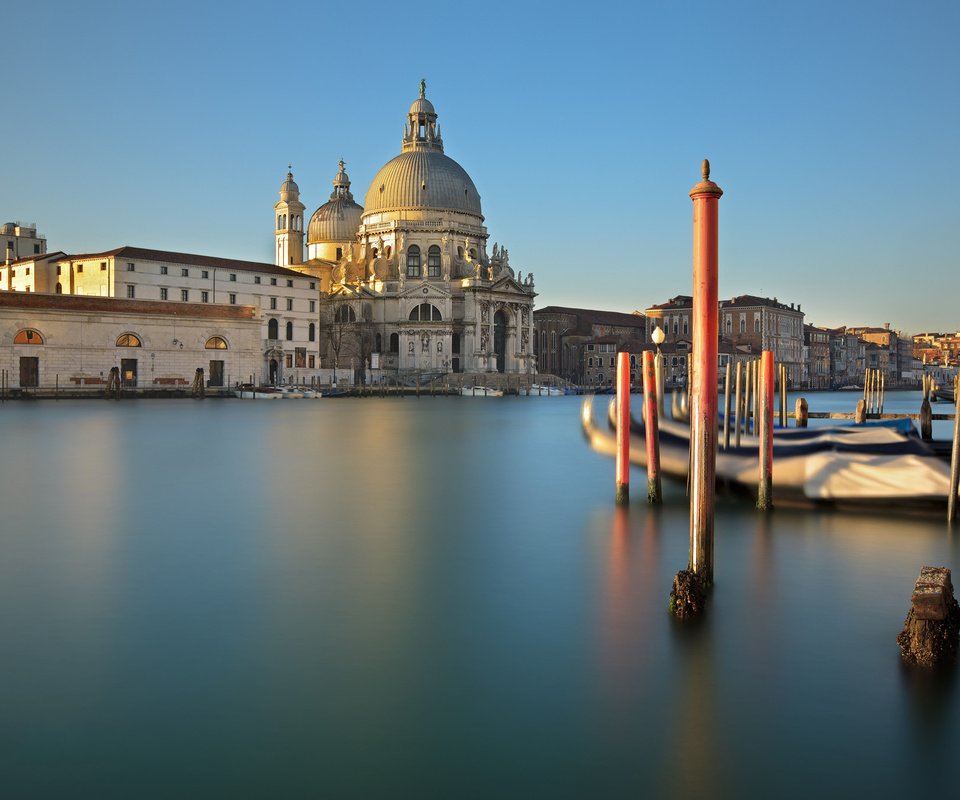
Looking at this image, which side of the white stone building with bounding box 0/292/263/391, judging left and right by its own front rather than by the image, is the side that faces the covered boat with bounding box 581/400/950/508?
front

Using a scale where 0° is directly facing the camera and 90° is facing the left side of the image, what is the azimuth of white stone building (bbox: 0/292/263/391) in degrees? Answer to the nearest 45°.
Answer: approximately 0°

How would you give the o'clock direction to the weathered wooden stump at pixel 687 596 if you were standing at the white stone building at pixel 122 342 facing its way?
The weathered wooden stump is roughly at 12 o'clock from the white stone building.

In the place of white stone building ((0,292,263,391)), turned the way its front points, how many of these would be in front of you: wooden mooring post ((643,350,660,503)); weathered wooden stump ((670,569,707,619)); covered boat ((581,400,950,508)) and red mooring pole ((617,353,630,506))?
4

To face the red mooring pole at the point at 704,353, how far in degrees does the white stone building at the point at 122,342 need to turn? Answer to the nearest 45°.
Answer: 0° — it already faces it

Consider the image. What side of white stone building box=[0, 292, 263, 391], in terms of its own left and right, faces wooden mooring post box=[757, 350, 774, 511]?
front

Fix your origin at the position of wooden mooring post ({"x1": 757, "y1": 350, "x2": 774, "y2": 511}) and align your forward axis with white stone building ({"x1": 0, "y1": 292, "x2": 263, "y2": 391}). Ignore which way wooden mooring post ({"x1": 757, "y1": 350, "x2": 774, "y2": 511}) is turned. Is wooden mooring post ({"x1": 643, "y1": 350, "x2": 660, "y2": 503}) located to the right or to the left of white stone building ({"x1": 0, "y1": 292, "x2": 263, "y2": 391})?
left

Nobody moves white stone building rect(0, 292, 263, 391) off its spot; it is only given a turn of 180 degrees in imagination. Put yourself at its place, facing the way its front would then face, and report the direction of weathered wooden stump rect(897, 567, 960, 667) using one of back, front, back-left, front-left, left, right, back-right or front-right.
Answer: back

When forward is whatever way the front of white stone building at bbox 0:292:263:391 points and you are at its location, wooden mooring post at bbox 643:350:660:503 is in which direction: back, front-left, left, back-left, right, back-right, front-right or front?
front
